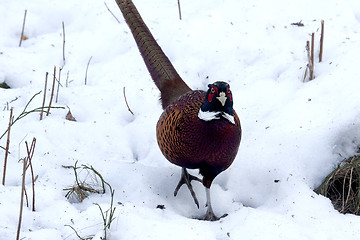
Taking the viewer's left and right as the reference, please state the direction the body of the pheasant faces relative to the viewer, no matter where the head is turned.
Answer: facing the viewer and to the right of the viewer

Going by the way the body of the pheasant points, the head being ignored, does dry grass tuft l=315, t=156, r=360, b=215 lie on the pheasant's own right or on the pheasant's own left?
on the pheasant's own left
